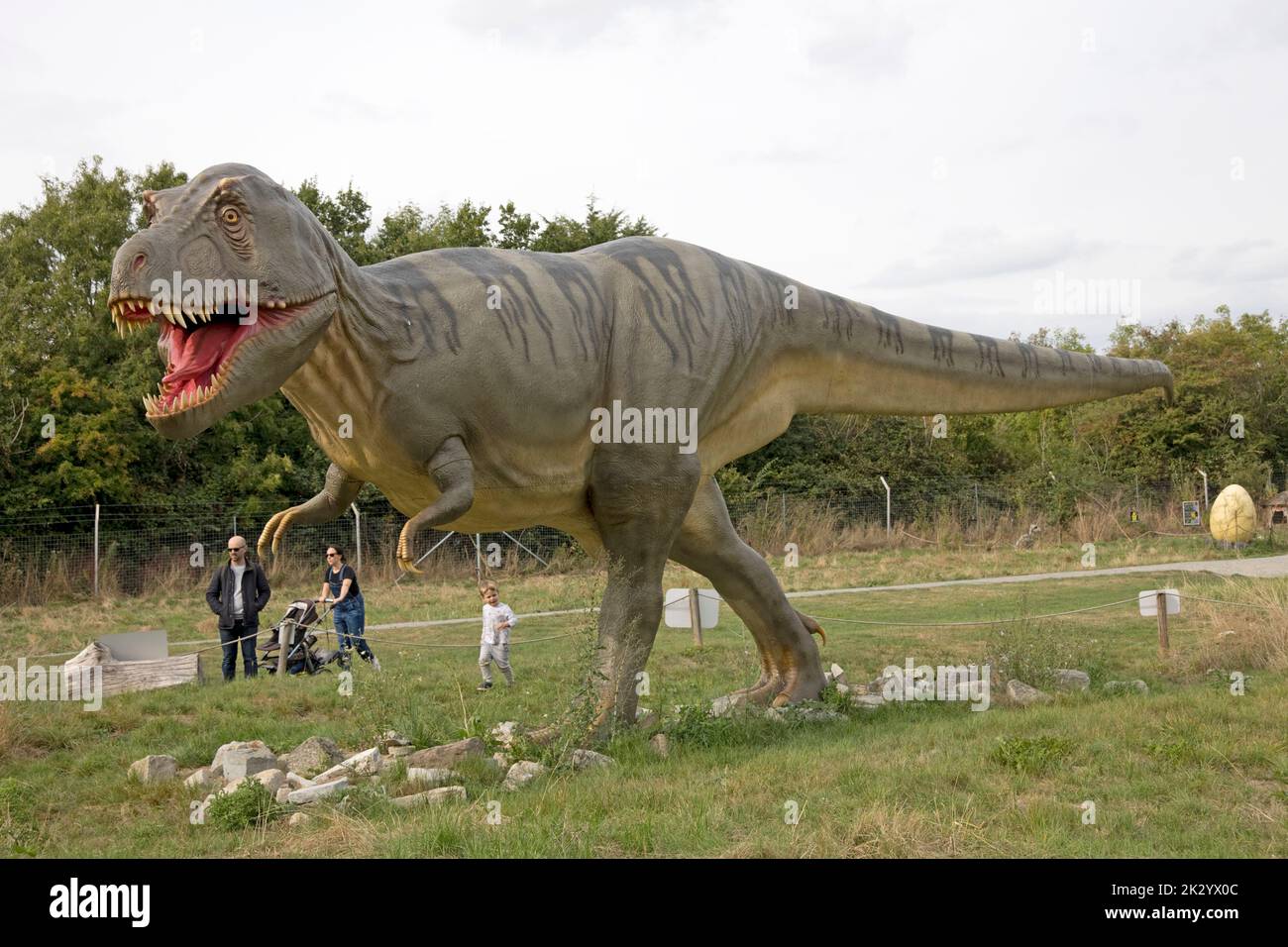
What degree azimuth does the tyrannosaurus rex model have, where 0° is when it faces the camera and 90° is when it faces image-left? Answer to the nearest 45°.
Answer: approximately 45°

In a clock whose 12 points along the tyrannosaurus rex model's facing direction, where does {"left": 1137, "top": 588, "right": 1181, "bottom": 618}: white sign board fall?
The white sign board is roughly at 6 o'clock from the tyrannosaurus rex model.

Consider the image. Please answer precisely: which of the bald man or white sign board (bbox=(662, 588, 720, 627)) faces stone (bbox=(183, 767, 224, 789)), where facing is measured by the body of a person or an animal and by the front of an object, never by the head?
the bald man

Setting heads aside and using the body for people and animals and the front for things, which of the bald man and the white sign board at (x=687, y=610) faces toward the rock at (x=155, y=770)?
the bald man
